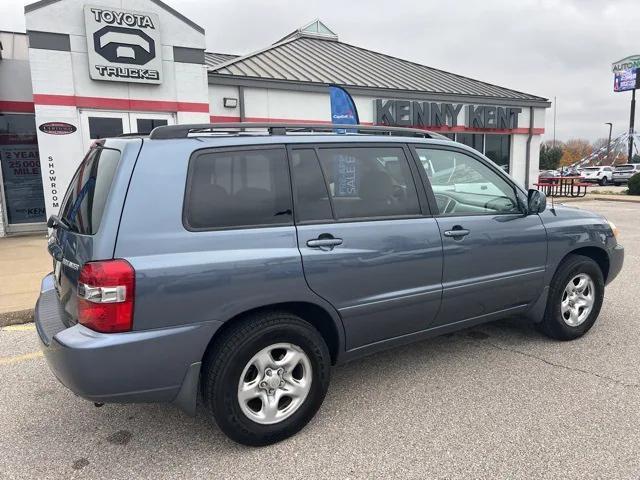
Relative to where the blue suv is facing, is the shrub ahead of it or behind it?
ahead

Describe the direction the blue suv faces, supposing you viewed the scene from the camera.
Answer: facing away from the viewer and to the right of the viewer

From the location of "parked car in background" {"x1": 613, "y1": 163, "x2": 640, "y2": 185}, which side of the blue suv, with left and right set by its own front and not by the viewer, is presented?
front

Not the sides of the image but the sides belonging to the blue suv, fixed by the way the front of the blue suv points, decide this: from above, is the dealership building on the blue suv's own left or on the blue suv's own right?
on the blue suv's own left

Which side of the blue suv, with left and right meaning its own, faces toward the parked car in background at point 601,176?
front

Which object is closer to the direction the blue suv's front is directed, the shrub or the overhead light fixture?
the shrub

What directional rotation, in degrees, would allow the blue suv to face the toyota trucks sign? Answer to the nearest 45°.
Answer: approximately 90° to its left

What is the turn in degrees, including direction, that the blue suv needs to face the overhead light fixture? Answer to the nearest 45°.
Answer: approximately 45° to its left

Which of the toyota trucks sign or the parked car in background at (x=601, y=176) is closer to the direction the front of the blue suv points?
the parked car in background
